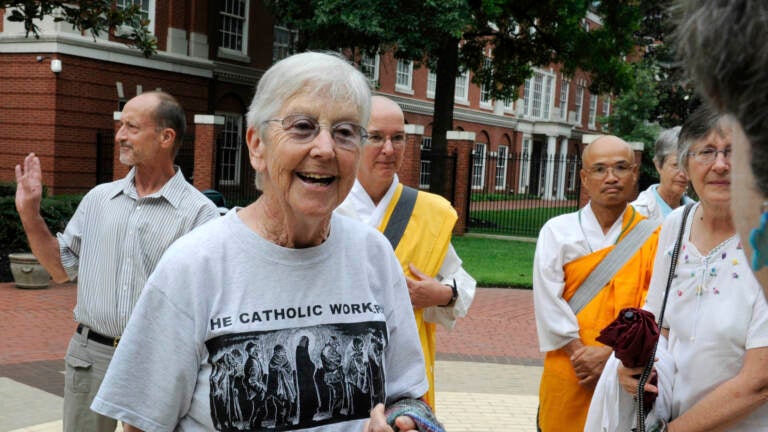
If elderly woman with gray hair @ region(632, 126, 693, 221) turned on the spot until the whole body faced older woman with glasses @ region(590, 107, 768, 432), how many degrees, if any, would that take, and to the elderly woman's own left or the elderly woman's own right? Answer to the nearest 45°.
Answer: approximately 45° to the elderly woman's own right

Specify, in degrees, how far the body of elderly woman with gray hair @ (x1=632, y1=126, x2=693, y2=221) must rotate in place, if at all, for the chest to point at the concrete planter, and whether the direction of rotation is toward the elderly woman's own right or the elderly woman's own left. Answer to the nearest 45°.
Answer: approximately 135° to the elderly woman's own right

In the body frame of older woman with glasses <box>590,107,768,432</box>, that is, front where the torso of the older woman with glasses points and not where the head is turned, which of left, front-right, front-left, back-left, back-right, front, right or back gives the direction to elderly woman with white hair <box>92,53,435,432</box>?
front-right

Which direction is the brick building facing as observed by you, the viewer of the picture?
facing the viewer and to the right of the viewer

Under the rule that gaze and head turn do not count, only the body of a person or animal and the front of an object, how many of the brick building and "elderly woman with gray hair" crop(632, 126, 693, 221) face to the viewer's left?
0

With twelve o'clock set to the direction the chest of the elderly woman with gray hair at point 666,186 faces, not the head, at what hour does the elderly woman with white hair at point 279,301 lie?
the elderly woman with white hair at point 279,301 is roughly at 2 o'clock from the elderly woman with gray hair at point 666,186.

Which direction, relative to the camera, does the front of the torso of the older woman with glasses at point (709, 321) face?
toward the camera

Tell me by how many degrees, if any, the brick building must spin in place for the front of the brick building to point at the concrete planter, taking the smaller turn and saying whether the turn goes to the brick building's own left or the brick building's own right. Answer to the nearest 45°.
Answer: approximately 45° to the brick building's own right

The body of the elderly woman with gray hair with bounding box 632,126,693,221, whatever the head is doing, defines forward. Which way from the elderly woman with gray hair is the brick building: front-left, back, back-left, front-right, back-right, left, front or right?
back

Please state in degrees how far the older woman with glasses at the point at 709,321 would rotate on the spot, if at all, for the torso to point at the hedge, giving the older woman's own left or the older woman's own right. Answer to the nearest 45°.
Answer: approximately 135° to the older woman's own right

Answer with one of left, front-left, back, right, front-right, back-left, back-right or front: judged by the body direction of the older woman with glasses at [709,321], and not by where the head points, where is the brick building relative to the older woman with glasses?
back-right

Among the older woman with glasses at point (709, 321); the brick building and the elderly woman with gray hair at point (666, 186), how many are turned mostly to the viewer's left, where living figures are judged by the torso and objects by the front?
0

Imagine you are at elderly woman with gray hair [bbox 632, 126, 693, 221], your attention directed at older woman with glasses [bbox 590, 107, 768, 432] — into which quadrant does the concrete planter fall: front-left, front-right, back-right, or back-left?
back-right
